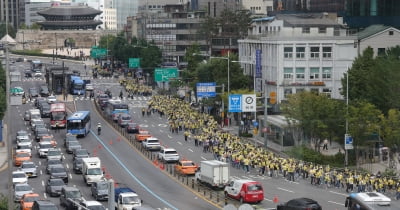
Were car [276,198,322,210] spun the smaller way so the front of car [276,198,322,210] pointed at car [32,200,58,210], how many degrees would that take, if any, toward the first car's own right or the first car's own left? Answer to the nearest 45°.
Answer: approximately 45° to the first car's own left

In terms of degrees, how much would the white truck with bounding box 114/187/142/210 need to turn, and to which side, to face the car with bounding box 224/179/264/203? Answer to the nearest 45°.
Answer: approximately 45° to its left

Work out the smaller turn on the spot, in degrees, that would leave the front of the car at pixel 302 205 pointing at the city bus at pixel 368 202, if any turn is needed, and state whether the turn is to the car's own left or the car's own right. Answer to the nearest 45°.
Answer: approximately 135° to the car's own right

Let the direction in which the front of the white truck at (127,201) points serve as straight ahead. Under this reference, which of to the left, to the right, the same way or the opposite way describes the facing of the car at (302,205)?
the opposite way

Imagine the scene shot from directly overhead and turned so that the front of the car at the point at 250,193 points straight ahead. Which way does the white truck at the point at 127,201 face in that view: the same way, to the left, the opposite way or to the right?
the opposite way

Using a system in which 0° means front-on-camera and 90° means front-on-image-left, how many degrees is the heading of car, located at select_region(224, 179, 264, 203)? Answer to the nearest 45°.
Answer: approximately 135°

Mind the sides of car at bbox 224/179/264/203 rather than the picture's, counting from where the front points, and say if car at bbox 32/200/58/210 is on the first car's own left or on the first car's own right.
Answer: on the first car's own left

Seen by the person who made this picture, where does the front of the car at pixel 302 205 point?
facing away from the viewer and to the left of the viewer

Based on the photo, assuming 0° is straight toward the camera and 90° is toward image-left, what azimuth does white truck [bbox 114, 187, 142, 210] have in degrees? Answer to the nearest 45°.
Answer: approximately 315°
